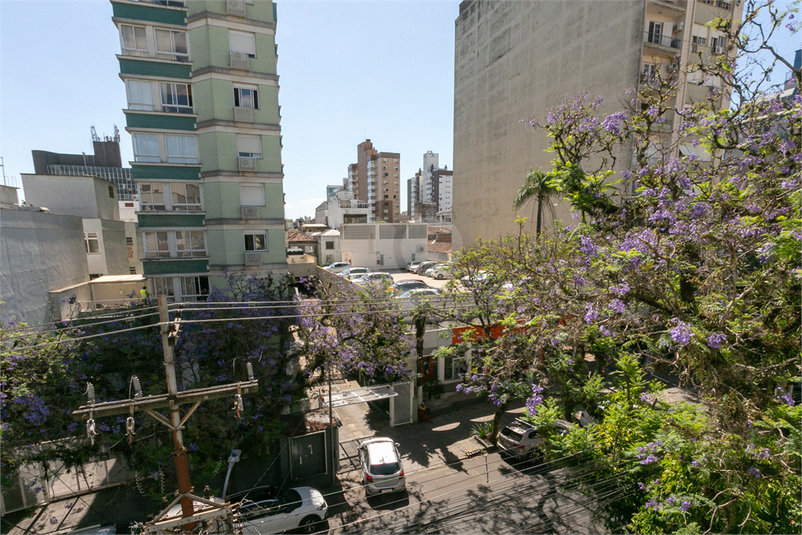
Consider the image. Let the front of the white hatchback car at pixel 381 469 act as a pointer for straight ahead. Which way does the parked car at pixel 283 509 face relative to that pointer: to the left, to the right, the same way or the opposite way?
to the right

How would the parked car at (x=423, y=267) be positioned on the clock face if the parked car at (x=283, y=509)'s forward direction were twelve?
the parked car at (x=423, y=267) is roughly at 10 o'clock from the parked car at (x=283, y=509).

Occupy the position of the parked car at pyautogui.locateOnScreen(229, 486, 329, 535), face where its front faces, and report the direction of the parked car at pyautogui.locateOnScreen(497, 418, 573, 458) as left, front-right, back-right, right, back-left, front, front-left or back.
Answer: front

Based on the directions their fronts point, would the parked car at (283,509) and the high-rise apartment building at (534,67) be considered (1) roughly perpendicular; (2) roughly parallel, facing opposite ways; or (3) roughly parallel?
roughly perpendicular

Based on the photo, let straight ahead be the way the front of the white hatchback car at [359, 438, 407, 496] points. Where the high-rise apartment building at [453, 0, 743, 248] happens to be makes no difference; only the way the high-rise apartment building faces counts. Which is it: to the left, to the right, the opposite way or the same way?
the opposite way

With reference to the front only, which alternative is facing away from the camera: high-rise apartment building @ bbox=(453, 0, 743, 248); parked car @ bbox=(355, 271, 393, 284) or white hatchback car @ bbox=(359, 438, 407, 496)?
the white hatchback car

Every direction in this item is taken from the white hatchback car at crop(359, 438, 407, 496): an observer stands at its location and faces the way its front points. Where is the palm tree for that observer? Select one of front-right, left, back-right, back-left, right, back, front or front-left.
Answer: front-right

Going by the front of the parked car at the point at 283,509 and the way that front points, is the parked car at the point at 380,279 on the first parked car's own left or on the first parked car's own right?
on the first parked car's own left

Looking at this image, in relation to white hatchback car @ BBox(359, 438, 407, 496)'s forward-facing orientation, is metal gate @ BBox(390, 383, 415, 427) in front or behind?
in front

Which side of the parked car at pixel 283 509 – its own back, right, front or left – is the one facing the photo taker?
right

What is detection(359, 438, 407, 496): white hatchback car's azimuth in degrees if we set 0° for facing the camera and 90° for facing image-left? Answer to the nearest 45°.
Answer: approximately 180°

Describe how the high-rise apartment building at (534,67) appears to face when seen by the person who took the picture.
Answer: facing the viewer and to the right of the viewer

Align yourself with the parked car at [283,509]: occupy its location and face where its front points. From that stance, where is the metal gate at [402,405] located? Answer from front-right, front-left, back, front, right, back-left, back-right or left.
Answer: front-left
